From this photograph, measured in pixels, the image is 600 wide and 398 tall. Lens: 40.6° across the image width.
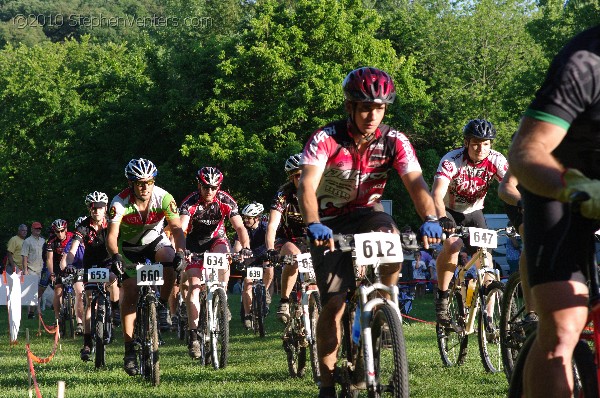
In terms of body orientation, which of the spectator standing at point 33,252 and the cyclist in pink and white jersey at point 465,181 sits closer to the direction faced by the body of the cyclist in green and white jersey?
the cyclist in pink and white jersey

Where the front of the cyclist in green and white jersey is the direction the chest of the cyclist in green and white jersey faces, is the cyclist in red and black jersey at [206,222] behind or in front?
behind

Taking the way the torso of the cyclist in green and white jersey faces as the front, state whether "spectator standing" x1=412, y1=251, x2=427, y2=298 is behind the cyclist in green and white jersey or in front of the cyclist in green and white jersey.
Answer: behind

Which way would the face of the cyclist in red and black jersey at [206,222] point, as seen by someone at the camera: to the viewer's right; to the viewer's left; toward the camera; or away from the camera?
toward the camera

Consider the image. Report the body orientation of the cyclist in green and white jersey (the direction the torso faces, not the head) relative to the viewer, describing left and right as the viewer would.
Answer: facing the viewer

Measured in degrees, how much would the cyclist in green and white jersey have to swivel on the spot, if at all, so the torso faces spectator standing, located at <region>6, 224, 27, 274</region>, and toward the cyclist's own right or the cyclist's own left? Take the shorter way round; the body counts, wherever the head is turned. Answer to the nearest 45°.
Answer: approximately 180°

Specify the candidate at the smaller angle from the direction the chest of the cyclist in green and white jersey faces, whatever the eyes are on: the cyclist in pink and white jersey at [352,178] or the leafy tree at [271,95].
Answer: the cyclist in pink and white jersey

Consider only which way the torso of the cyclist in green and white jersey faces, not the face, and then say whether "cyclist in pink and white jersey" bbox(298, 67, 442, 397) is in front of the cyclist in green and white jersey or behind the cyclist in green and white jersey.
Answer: in front

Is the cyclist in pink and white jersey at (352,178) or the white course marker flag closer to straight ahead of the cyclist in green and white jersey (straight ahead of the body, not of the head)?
the cyclist in pink and white jersey

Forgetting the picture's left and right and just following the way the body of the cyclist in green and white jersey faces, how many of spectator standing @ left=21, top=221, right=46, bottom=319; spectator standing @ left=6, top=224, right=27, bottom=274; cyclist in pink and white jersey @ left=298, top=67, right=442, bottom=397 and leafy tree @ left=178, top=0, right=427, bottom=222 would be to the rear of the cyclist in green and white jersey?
3

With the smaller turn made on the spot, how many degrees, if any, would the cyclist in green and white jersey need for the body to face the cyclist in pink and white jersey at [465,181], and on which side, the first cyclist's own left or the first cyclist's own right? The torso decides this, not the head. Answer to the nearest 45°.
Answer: approximately 90° to the first cyclist's own left
